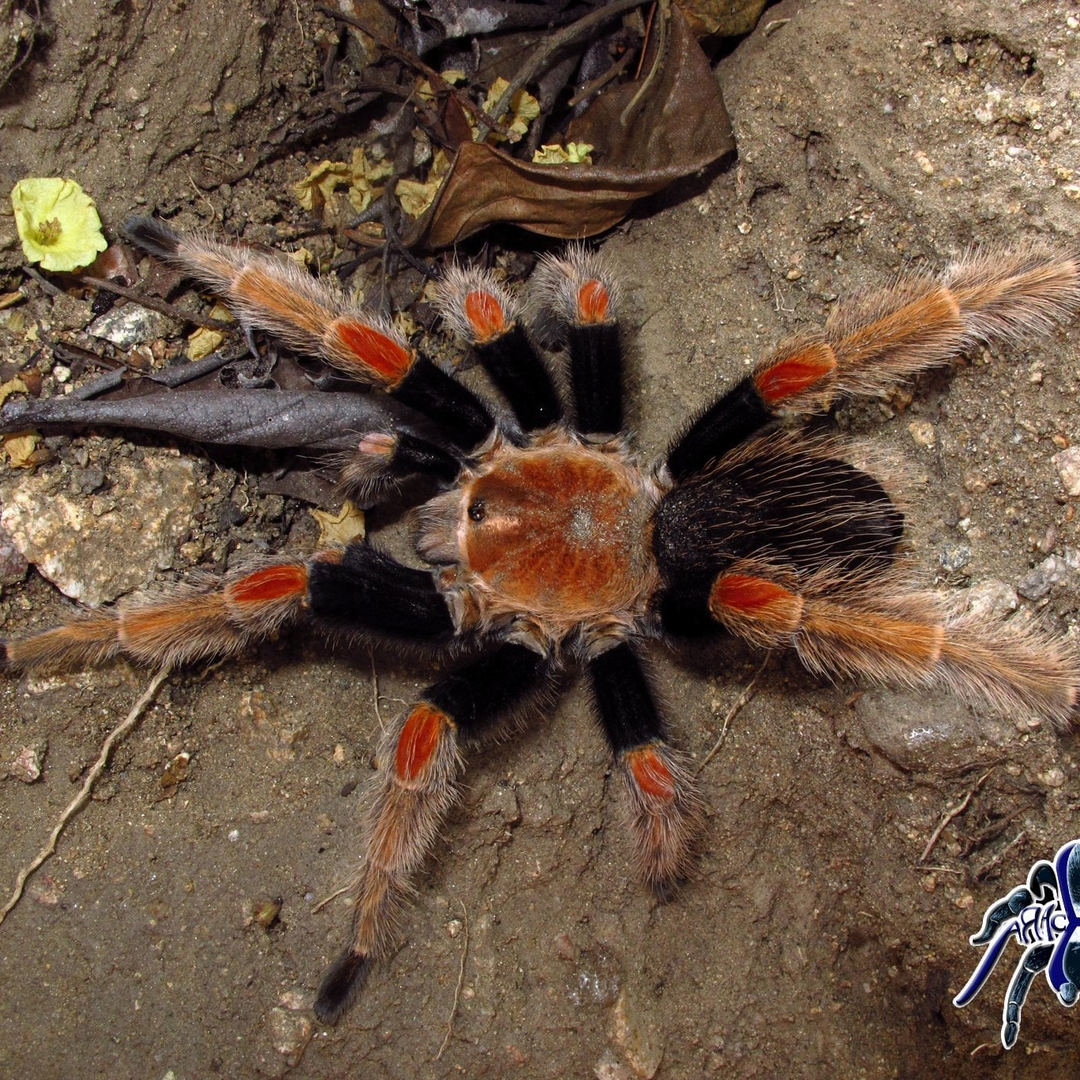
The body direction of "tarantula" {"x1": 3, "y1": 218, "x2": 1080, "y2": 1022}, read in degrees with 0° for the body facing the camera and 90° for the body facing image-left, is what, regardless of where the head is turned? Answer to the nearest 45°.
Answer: approximately 90°

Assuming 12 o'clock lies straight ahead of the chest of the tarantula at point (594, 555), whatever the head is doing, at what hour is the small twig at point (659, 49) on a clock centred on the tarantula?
The small twig is roughly at 3 o'clock from the tarantula.

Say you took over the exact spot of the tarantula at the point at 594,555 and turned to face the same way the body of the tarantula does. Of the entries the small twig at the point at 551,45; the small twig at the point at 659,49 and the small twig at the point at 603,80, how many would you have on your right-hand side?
3

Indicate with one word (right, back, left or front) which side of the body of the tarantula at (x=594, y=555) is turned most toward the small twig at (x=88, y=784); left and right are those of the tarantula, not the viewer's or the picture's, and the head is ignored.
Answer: front

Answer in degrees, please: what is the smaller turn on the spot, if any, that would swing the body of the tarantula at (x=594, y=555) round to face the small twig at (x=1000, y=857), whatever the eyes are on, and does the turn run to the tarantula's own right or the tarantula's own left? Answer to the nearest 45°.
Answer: approximately 180°

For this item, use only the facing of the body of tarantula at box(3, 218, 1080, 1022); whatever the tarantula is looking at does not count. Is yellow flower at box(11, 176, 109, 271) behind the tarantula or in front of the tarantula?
in front

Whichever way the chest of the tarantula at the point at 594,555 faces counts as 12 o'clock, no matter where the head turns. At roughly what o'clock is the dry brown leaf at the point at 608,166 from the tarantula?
The dry brown leaf is roughly at 3 o'clock from the tarantula.
